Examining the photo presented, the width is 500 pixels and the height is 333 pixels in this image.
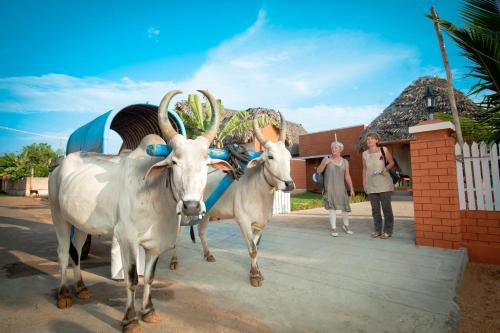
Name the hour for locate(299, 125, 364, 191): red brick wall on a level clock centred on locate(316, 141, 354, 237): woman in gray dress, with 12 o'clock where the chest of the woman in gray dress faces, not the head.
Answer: The red brick wall is roughly at 6 o'clock from the woman in gray dress.

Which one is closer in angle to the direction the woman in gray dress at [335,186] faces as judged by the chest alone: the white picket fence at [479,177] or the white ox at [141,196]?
the white ox

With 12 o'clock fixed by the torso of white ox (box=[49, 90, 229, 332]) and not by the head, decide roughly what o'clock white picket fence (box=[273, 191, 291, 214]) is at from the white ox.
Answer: The white picket fence is roughly at 9 o'clock from the white ox.

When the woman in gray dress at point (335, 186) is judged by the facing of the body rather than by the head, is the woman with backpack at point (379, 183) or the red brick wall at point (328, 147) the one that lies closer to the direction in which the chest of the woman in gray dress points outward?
the woman with backpack

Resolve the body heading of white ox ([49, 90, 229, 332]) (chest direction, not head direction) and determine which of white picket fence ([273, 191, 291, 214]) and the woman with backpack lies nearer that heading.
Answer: the woman with backpack

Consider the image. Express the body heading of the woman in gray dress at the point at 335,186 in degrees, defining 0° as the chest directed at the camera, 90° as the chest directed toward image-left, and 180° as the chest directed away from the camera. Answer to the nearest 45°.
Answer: approximately 0°

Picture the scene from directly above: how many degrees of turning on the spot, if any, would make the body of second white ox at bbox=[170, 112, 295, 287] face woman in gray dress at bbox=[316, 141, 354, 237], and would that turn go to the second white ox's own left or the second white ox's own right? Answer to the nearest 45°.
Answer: approximately 90° to the second white ox's own left

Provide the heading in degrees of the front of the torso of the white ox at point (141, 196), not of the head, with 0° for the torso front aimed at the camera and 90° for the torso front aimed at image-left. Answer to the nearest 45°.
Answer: approximately 315°

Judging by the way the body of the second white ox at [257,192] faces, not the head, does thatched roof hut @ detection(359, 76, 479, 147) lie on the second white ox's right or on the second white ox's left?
on the second white ox's left

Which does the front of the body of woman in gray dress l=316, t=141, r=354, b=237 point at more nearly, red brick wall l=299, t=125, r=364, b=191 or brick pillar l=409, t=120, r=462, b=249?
the brick pillar

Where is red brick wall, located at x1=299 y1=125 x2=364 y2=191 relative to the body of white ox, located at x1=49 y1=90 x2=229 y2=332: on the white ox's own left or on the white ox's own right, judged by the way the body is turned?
on the white ox's own left
